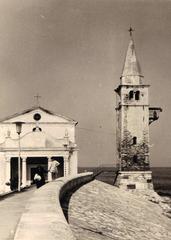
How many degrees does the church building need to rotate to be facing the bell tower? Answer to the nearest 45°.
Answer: approximately 135° to its left

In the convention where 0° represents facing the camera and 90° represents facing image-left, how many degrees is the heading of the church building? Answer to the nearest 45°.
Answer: approximately 0°

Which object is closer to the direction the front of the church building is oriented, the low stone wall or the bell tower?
the low stone wall

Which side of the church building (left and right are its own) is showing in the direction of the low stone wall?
front
